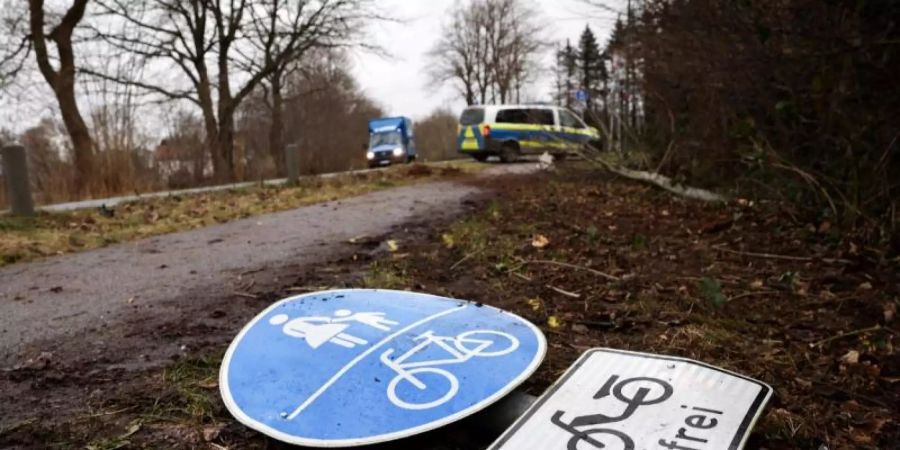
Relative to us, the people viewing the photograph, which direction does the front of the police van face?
facing away from the viewer and to the right of the viewer

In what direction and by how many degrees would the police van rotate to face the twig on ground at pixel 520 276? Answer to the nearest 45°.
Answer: approximately 135° to its right

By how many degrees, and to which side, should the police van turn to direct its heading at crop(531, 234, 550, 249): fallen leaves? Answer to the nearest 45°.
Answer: approximately 135° to its right

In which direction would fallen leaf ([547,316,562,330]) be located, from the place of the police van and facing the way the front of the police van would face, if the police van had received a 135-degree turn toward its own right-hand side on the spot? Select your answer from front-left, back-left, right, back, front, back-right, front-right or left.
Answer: front

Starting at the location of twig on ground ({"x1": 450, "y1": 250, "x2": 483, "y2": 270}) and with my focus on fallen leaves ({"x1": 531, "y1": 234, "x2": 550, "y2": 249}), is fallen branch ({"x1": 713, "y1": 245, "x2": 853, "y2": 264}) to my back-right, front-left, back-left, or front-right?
front-right

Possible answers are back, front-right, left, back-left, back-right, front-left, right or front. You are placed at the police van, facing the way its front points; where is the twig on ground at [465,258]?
back-right
